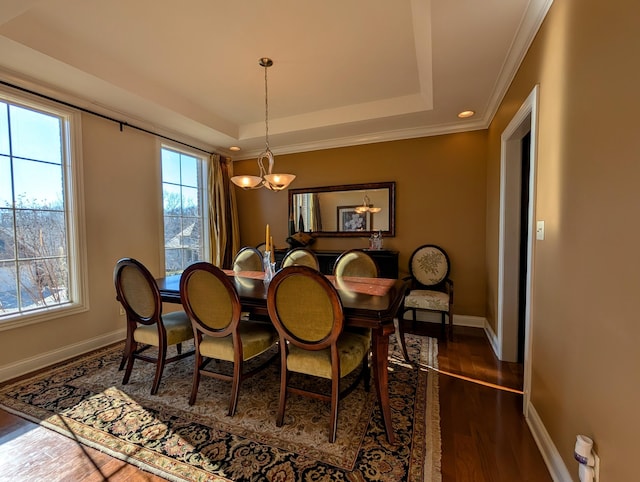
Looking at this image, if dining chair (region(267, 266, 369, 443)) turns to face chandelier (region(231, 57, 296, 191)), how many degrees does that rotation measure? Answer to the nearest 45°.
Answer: approximately 45° to its left

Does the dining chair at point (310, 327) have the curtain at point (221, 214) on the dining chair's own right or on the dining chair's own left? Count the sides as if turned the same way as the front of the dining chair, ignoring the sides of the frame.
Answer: on the dining chair's own left

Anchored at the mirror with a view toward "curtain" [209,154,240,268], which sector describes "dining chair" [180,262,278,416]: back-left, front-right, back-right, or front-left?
front-left

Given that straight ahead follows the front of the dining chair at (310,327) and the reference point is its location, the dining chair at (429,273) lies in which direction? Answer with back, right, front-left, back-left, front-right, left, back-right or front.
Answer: front

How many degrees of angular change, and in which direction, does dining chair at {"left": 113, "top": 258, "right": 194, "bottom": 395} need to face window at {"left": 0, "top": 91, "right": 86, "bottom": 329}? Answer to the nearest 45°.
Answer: approximately 90° to its left

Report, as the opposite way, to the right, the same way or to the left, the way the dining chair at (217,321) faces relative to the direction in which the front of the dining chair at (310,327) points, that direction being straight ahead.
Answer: the same way

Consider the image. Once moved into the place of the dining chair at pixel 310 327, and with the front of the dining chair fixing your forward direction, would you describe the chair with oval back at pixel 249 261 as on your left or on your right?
on your left

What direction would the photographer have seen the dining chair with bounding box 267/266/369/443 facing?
facing away from the viewer and to the right of the viewer

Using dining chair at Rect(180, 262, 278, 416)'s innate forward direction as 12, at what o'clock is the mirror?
The mirror is roughly at 12 o'clock from the dining chair.

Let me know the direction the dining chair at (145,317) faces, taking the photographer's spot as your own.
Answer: facing away from the viewer and to the right of the viewer

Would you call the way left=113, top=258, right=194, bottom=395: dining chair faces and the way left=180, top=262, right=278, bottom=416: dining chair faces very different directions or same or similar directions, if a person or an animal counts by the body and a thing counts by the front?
same or similar directions

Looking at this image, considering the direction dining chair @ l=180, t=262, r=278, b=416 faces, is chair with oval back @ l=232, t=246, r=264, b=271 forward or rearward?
forward

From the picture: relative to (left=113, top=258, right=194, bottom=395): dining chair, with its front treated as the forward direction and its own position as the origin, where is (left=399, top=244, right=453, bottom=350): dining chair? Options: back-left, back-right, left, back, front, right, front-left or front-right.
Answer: front-right

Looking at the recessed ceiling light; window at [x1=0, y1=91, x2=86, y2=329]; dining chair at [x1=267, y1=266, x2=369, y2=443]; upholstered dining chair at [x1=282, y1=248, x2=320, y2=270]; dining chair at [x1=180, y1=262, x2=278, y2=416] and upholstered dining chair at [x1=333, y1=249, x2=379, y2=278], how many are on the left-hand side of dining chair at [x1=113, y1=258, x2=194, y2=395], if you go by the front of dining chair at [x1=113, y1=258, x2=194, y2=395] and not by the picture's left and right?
1

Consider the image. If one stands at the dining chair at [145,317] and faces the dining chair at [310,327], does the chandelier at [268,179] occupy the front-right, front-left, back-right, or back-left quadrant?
front-left

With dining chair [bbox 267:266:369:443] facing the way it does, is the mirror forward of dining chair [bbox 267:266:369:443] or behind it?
forward

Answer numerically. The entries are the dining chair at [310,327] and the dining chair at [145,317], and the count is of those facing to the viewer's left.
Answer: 0

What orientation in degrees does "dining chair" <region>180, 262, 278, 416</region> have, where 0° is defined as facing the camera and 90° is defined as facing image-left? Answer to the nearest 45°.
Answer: approximately 225°
